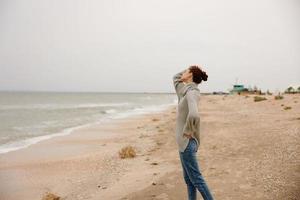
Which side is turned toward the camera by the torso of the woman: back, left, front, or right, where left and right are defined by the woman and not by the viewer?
left

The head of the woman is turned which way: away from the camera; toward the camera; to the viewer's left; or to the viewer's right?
to the viewer's left
